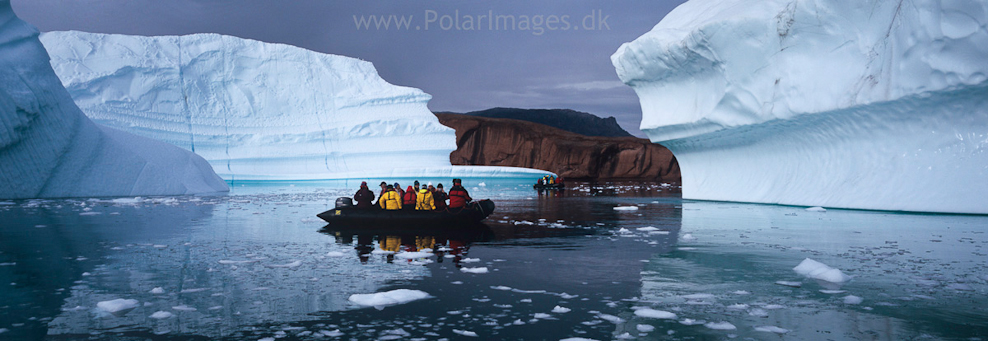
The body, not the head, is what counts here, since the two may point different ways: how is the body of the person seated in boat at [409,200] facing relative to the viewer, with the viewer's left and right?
facing away from the viewer

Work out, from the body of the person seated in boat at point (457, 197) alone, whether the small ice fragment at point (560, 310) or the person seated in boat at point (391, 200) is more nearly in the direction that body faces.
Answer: the person seated in boat

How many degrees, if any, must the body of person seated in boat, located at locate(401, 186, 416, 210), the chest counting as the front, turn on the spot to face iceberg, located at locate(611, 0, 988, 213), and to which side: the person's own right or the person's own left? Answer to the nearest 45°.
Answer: approximately 90° to the person's own right

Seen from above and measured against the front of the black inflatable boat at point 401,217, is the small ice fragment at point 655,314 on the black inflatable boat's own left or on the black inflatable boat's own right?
on the black inflatable boat's own right

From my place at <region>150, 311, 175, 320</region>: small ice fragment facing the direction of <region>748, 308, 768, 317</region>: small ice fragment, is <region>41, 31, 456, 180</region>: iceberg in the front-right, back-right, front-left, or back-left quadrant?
back-left

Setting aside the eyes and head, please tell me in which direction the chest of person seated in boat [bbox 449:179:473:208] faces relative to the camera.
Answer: away from the camera

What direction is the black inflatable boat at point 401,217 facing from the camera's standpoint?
to the viewer's right

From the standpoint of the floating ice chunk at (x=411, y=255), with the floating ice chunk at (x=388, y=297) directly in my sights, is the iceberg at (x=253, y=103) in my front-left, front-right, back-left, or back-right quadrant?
back-right
